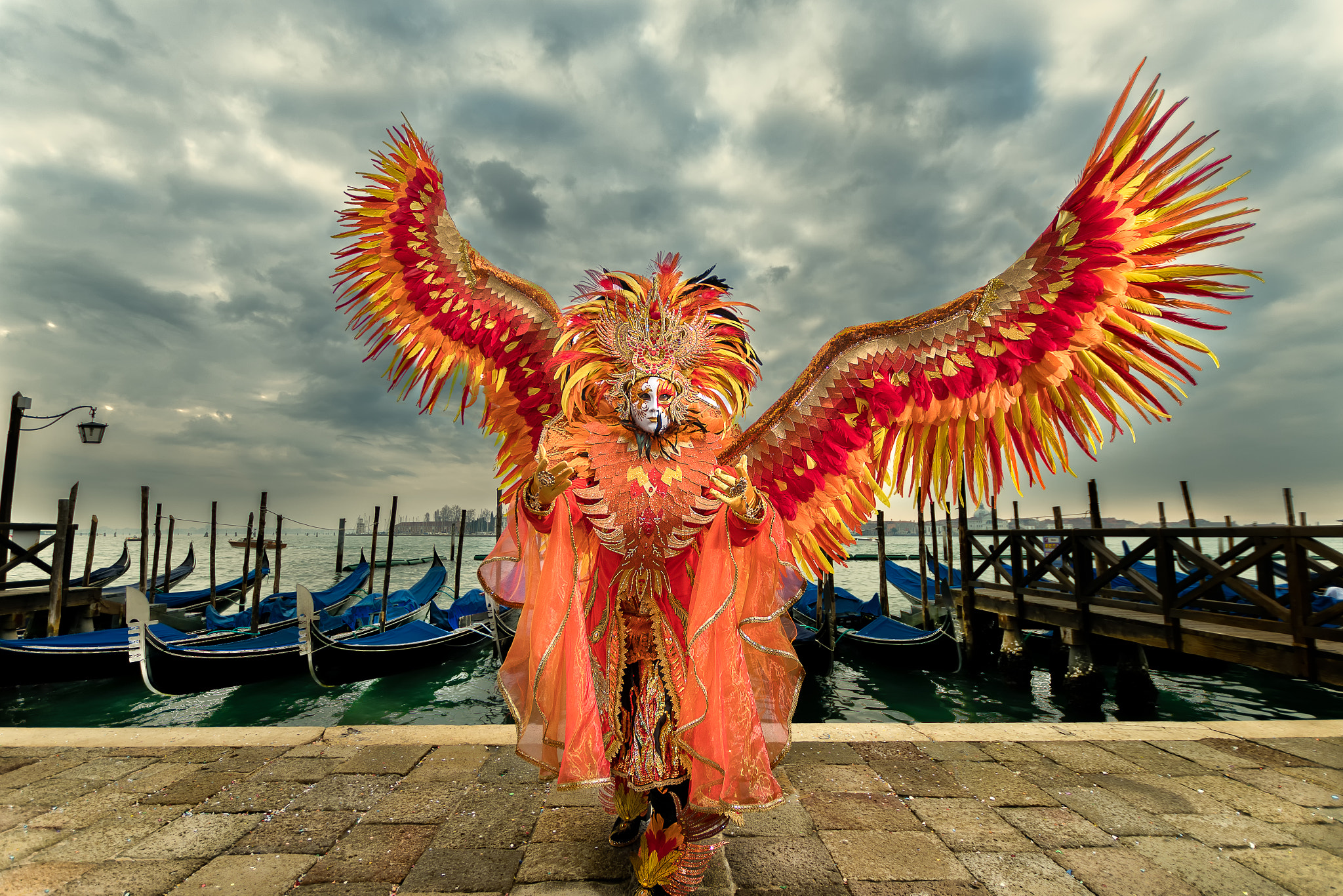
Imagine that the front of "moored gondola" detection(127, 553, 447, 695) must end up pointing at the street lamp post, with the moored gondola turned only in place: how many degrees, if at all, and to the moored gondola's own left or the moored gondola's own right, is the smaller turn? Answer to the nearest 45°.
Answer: approximately 90° to the moored gondola's own right

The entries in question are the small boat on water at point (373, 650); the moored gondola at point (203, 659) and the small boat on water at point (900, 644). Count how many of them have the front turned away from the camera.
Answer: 0

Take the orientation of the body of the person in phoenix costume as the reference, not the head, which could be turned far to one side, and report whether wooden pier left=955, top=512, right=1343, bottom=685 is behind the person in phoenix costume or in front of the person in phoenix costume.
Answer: behind

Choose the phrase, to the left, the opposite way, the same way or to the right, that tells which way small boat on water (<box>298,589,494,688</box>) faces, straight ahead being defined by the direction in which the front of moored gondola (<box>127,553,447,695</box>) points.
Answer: the same way

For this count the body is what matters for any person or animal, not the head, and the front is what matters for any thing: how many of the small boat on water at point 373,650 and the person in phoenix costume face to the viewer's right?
0

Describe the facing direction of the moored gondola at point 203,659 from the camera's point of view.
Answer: facing the viewer and to the left of the viewer

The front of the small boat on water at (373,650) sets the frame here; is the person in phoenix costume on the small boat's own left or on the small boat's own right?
on the small boat's own left

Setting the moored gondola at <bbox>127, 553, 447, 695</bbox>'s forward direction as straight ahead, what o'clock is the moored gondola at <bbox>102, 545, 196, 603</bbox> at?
the moored gondola at <bbox>102, 545, 196, 603</bbox> is roughly at 4 o'clock from the moored gondola at <bbox>127, 553, 447, 695</bbox>.

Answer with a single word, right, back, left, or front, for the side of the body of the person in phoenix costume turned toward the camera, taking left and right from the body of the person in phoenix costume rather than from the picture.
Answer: front

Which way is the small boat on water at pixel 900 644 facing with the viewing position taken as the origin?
facing the viewer and to the right of the viewer

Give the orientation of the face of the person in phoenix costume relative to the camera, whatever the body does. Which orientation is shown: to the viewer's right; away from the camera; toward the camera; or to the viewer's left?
toward the camera

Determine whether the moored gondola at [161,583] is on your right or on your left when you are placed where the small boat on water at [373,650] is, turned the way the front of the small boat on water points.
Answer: on your right

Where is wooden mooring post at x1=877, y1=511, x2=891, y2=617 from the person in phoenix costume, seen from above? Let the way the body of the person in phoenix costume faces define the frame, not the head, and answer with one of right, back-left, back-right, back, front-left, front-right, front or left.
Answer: back

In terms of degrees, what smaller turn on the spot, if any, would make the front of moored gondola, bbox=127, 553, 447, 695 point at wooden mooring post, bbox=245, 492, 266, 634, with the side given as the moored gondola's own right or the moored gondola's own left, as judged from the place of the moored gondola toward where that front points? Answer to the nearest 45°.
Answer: approximately 135° to the moored gondola's own right

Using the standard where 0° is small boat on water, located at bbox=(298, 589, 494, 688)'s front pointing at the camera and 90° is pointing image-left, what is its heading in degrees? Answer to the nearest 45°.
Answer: approximately 45°

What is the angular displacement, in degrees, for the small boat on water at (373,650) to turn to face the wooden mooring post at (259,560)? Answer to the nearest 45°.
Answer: approximately 90° to its right
